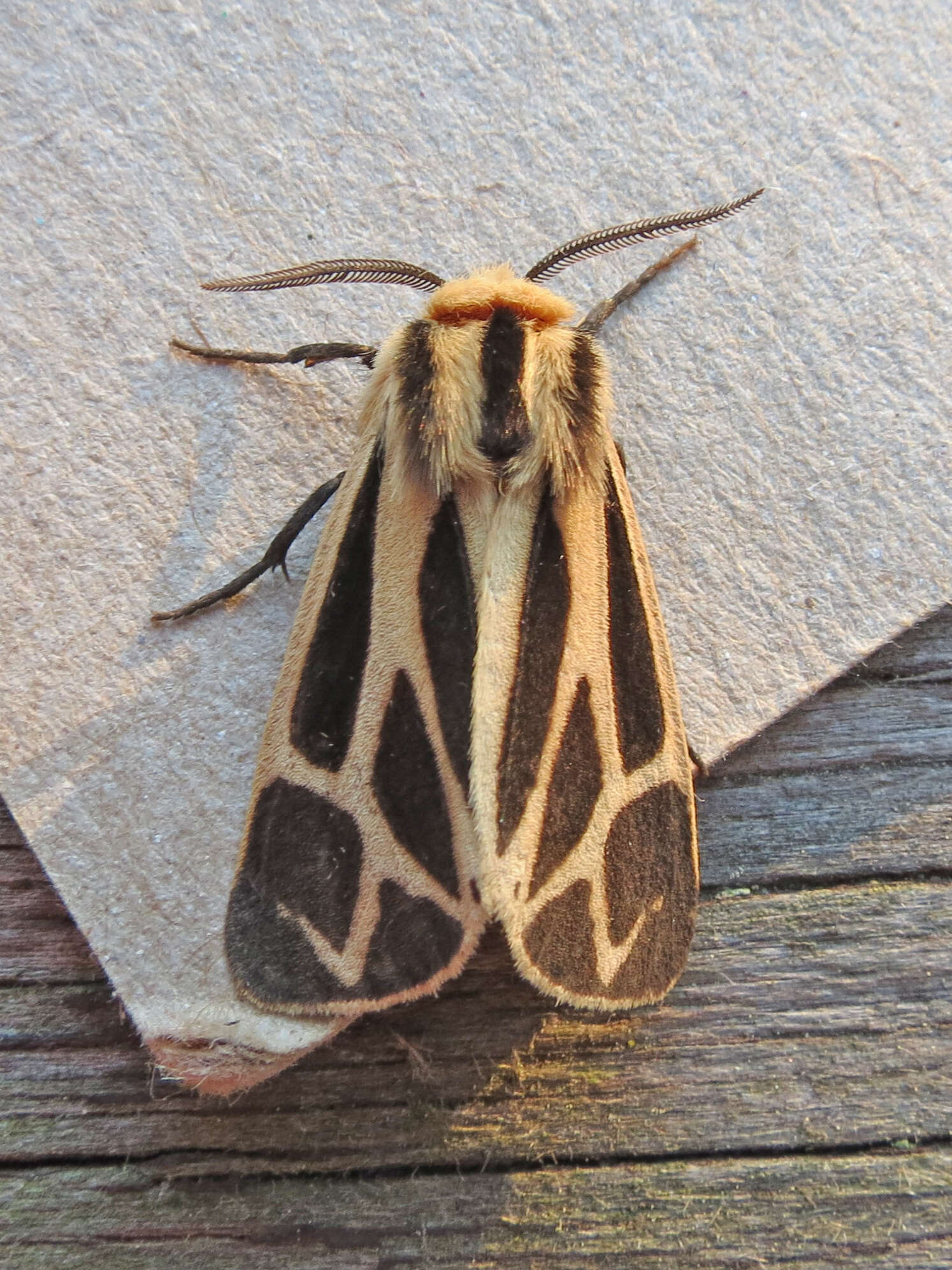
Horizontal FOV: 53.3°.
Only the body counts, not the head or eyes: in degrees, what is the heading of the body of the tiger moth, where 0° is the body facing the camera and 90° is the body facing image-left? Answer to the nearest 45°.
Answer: approximately 180°
